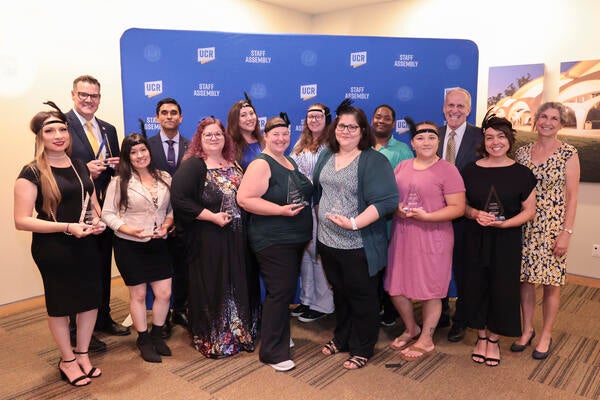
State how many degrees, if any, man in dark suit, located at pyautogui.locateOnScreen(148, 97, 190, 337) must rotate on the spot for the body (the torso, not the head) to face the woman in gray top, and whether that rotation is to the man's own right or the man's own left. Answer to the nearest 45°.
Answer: approximately 45° to the man's own left

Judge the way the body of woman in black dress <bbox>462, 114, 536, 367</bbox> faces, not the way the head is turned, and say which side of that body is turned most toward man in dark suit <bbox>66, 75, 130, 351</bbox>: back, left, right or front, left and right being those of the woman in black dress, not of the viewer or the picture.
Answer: right

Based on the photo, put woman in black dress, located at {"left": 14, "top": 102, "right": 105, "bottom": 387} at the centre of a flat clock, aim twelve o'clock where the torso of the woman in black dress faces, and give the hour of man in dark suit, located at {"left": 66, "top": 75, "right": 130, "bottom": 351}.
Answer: The man in dark suit is roughly at 8 o'clock from the woman in black dress.

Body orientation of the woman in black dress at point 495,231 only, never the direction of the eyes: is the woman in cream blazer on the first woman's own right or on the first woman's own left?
on the first woman's own right

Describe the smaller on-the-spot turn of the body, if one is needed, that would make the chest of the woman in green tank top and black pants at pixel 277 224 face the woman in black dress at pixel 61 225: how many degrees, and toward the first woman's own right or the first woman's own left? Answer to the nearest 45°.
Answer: approximately 135° to the first woman's own right

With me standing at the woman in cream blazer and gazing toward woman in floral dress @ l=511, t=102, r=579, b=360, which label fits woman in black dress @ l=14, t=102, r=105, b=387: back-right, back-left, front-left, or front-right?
back-right

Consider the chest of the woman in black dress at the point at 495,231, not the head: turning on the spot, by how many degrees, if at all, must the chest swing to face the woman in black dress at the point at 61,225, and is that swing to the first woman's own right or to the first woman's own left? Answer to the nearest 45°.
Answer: approximately 45° to the first woman's own right

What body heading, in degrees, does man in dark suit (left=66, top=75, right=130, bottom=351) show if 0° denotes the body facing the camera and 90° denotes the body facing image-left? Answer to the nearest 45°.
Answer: approximately 315°
